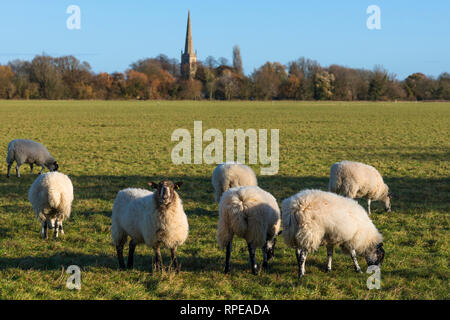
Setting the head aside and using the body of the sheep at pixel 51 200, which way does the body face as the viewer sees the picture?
away from the camera

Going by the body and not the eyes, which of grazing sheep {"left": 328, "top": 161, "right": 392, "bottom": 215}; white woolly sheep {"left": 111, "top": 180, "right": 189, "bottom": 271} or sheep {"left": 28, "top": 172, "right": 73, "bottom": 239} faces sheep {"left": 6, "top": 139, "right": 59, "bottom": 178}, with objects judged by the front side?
sheep {"left": 28, "top": 172, "right": 73, "bottom": 239}

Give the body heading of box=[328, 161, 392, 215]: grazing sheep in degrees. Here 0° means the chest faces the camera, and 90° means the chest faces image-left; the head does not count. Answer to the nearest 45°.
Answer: approximately 270°

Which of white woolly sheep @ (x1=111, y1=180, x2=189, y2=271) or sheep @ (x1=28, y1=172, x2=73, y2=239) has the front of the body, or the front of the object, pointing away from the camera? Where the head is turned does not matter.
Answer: the sheep

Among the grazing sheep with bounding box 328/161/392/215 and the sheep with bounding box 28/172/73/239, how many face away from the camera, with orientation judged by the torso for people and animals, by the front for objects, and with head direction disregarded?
1

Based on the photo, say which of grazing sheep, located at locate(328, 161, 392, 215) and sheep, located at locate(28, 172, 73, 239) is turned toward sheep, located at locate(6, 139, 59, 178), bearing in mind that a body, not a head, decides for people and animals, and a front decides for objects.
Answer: sheep, located at locate(28, 172, 73, 239)

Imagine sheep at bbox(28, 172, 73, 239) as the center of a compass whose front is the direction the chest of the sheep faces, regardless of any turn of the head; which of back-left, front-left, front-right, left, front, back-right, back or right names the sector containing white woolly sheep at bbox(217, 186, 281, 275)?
back-right
